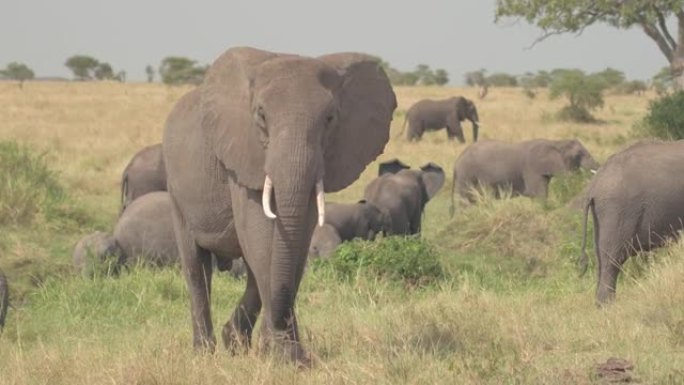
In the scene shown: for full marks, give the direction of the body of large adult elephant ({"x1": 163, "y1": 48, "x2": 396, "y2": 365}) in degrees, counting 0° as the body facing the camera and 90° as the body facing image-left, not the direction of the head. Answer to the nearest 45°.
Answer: approximately 315°

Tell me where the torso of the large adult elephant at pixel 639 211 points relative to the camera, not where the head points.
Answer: to the viewer's right

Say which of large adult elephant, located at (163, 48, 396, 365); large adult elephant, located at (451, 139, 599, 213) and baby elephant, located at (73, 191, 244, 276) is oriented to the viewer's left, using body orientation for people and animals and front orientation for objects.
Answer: the baby elephant

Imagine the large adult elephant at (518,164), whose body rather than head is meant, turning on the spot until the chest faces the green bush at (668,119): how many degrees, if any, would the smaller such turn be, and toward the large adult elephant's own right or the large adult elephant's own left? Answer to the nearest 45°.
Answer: approximately 45° to the large adult elephant's own left

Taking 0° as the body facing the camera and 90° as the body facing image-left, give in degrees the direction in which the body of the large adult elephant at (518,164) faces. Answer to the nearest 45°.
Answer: approximately 270°

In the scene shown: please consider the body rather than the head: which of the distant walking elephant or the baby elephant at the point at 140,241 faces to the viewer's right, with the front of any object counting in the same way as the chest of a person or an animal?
the distant walking elephant

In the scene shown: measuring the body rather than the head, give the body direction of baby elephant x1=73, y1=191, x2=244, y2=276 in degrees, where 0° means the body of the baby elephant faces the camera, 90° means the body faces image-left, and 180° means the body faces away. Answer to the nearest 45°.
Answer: approximately 90°

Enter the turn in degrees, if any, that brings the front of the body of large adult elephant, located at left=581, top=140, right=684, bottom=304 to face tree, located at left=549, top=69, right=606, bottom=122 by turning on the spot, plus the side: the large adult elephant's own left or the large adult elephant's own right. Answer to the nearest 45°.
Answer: approximately 90° to the large adult elephant's own left

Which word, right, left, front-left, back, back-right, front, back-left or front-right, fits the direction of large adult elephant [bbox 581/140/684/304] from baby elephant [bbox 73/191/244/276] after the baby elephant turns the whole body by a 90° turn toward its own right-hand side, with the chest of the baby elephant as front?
back-right

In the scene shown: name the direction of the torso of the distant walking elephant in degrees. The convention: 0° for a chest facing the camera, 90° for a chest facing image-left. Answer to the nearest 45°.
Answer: approximately 270°

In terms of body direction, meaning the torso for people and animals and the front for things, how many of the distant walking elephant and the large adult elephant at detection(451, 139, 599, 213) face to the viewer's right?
2

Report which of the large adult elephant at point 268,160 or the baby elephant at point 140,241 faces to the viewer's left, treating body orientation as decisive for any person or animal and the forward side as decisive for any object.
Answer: the baby elephant

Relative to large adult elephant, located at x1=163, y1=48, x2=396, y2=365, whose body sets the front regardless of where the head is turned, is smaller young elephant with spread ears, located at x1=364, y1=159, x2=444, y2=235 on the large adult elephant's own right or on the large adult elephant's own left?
on the large adult elephant's own left
